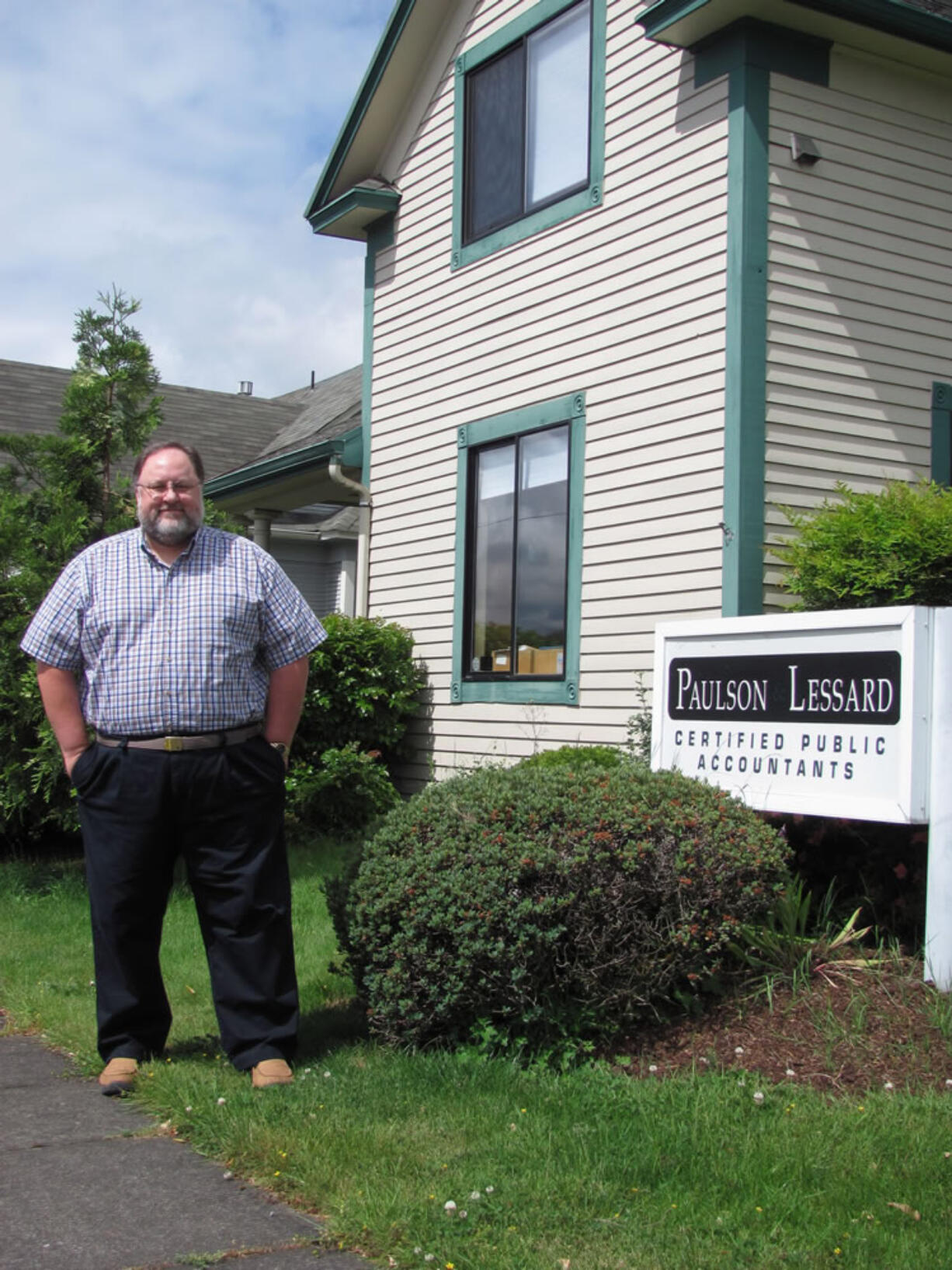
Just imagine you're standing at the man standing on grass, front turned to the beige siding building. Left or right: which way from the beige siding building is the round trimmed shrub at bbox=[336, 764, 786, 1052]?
right

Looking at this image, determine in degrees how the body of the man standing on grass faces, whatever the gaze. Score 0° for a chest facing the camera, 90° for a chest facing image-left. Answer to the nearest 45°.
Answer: approximately 0°

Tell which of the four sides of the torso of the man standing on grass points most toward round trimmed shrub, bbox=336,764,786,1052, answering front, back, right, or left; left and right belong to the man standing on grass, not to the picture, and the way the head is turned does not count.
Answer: left

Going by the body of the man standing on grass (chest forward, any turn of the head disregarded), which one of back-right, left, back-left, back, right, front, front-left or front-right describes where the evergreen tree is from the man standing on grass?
back

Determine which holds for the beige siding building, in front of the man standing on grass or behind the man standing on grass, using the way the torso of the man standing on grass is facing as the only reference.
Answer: behind

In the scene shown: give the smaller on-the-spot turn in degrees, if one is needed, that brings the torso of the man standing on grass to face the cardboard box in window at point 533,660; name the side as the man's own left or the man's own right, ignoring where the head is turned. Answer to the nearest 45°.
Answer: approximately 135° to the man's own left

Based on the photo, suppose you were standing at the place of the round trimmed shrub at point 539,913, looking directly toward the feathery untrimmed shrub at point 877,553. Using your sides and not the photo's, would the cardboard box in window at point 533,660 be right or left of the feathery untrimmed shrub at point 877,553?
left

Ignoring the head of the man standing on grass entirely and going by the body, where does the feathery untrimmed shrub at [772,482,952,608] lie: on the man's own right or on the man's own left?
on the man's own left

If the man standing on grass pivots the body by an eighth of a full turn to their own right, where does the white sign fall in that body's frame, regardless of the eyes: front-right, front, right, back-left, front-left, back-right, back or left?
back-left
